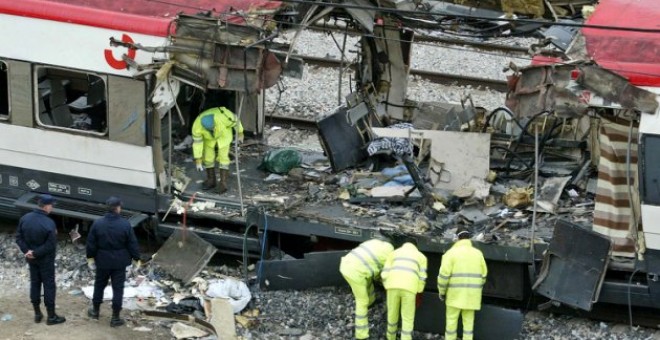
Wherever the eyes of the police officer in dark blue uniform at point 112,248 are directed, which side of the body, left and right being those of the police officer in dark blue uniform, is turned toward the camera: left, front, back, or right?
back

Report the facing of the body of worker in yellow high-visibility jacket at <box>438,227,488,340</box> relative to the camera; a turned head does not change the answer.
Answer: away from the camera

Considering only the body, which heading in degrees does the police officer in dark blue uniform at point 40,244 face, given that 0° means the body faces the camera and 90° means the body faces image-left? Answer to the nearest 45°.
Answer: approximately 225°

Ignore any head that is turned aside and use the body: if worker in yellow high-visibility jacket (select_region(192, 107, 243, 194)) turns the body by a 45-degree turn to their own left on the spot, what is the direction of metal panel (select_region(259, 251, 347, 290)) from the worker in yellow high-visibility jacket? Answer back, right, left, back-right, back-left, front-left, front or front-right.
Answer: front-left

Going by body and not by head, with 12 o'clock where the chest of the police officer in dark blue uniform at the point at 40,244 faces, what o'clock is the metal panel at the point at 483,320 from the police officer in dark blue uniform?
The metal panel is roughly at 2 o'clock from the police officer in dark blue uniform.

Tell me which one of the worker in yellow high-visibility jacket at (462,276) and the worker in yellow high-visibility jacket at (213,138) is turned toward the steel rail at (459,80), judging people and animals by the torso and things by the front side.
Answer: the worker in yellow high-visibility jacket at (462,276)

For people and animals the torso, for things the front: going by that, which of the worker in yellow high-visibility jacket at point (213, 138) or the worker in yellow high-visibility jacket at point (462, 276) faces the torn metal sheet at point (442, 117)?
the worker in yellow high-visibility jacket at point (462, 276)

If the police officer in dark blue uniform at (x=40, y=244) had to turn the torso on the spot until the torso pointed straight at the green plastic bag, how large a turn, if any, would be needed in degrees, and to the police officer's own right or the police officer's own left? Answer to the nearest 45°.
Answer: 0° — they already face it

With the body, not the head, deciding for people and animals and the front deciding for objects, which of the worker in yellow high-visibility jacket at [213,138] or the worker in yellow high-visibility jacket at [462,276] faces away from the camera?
the worker in yellow high-visibility jacket at [462,276]

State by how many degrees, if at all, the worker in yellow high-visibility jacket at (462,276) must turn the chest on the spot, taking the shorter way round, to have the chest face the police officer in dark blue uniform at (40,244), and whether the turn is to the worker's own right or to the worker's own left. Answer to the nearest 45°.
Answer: approximately 90° to the worker's own left

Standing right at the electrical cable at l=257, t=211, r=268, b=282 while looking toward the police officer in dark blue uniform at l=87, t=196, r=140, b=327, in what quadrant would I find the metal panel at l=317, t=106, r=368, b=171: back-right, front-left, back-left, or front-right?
back-right

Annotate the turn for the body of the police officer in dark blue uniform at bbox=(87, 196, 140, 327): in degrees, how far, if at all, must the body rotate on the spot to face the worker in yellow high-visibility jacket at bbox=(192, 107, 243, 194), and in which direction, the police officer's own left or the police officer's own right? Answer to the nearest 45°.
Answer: approximately 45° to the police officer's own right

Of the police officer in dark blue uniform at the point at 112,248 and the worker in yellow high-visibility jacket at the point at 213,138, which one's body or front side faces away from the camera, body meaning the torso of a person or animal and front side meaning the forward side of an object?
the police officer in dark blue uniform

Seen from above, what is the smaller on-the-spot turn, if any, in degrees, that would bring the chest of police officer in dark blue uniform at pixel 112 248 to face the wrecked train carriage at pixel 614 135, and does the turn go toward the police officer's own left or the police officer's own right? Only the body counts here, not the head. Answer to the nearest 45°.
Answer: approximately 90° to the police officer's own right
